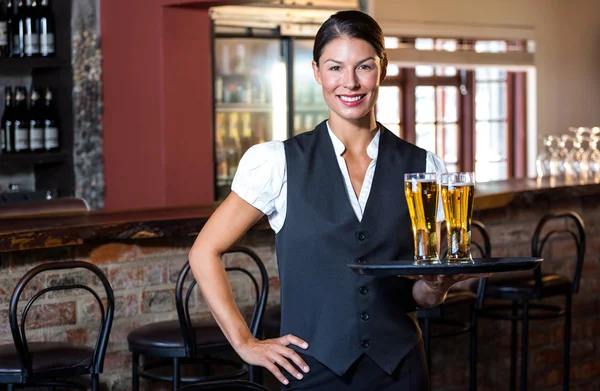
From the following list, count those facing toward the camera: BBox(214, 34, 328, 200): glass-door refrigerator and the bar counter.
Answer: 2

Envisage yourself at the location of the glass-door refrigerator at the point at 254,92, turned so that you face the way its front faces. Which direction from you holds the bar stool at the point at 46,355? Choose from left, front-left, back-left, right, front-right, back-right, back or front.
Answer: front

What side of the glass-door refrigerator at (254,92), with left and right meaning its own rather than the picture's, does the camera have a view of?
front

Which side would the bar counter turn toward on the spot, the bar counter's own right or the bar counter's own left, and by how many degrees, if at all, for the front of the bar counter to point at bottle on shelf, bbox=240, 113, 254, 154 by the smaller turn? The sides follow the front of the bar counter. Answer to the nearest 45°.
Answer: approximately 180°

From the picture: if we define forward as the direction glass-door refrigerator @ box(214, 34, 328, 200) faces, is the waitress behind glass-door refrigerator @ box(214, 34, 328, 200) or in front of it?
in front

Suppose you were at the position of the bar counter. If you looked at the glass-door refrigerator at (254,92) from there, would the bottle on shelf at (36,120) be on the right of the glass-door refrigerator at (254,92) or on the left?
left

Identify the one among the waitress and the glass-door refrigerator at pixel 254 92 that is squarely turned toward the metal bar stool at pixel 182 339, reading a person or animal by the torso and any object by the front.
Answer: the glass-door refrigerator

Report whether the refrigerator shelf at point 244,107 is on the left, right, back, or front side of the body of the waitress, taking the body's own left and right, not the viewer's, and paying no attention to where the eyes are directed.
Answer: back

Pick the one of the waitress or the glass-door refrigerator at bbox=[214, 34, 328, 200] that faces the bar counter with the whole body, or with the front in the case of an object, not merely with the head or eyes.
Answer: the glass-door refrigerator

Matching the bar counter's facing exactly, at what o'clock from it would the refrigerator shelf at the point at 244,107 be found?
The refrigerator shelf is roughly at 6 o'clock from the bar counter.

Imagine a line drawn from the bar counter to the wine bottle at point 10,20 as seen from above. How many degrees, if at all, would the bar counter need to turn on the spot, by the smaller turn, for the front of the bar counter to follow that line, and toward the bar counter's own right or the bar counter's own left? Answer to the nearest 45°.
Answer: approximately 135° to the bar counter's own right

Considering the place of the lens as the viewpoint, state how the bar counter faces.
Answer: facing the viewer

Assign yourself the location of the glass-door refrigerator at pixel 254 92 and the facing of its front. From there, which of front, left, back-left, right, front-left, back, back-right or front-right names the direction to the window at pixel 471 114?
back-left

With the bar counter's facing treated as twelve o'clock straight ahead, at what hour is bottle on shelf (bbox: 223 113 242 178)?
The bottle on shelf is roughly at 6 o'clock from the bar counter.

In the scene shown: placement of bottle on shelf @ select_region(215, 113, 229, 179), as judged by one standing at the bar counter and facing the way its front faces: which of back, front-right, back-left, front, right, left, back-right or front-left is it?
back
